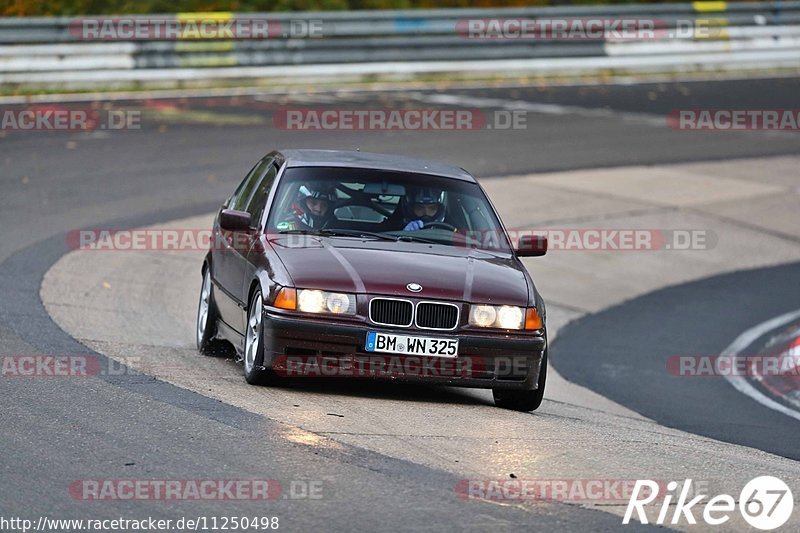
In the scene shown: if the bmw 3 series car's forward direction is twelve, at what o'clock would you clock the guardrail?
The guardrail is roughly at 6 o'clock from the bmw 3 series car.

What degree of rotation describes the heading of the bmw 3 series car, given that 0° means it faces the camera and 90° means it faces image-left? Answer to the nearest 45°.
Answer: approximately 0°
